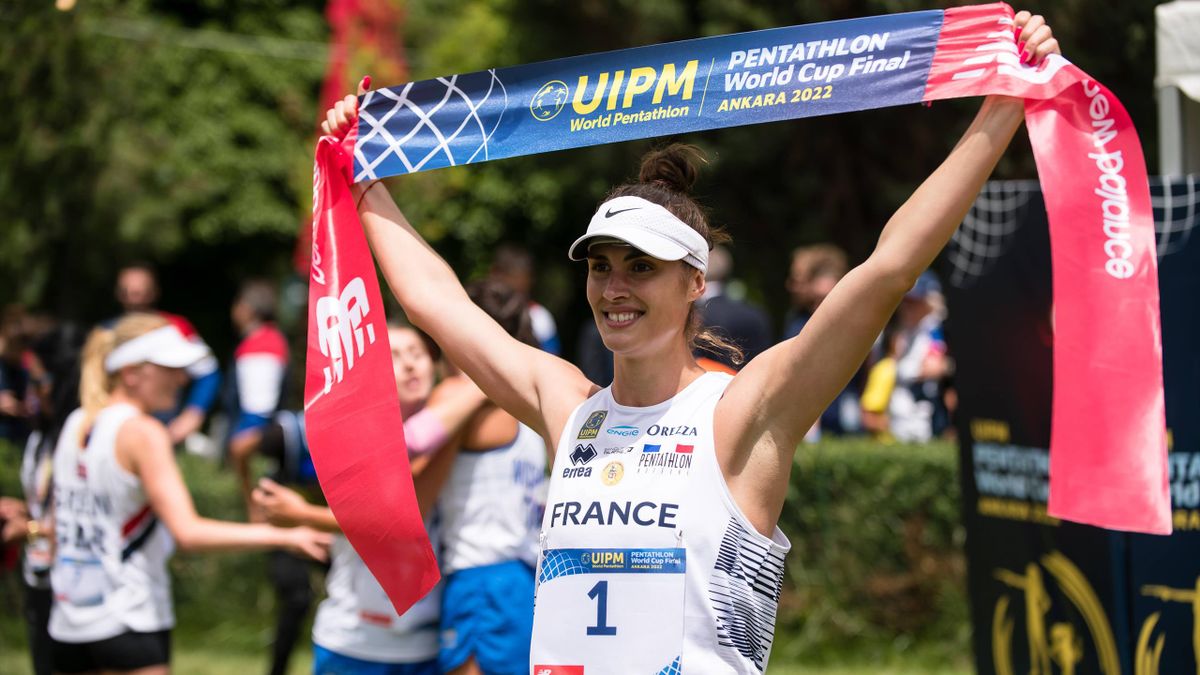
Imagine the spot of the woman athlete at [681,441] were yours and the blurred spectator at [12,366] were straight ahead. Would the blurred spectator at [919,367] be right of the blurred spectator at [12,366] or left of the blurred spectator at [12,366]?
right

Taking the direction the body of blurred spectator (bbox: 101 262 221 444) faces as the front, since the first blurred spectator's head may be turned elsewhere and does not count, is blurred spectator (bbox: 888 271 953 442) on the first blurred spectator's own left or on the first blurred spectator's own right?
on the first blurred spectator's own left

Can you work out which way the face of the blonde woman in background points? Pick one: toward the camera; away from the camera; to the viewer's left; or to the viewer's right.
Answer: to the viewer's right

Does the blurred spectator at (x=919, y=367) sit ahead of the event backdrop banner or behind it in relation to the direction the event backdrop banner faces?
behind

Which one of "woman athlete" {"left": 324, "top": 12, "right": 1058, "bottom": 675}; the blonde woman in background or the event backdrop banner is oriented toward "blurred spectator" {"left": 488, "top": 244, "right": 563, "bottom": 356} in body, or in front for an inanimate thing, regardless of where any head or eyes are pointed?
the blonde woman in background

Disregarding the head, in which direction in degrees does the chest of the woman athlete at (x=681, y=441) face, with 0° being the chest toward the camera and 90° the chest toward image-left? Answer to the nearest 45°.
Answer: approximately 45°

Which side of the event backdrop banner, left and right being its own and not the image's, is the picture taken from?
front

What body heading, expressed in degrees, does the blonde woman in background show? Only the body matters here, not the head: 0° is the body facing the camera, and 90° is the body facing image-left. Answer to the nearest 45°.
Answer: approximately 225°
